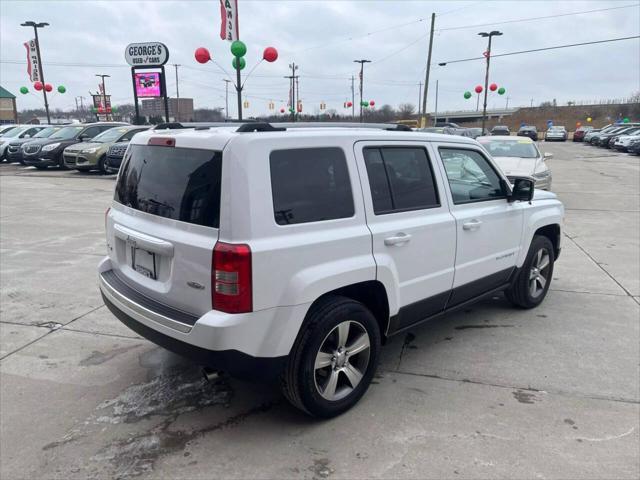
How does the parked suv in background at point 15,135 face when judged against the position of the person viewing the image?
facing the viewer and to the left of the viewer

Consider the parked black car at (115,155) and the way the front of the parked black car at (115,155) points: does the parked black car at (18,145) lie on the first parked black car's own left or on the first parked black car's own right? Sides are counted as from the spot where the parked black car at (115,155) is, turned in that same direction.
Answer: on the first parked black car's own right

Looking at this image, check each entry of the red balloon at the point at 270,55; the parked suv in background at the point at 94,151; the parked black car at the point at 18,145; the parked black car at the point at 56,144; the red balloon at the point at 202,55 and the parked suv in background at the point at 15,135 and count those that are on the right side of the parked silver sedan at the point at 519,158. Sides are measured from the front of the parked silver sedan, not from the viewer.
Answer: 6

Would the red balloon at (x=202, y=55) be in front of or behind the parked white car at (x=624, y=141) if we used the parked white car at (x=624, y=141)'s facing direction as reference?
in front

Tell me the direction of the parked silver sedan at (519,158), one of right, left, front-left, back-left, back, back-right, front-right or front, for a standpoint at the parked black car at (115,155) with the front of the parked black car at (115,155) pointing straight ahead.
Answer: left

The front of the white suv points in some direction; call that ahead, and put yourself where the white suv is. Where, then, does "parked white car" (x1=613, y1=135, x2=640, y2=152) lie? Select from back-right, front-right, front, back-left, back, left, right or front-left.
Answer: front

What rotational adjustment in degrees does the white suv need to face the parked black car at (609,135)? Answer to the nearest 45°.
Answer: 0° — it already faces it

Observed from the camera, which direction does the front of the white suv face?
facing away from the viewer and to the right of the viewer

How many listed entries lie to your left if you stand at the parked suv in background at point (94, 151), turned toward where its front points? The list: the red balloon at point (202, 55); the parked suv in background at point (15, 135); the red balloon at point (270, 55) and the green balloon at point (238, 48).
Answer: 3

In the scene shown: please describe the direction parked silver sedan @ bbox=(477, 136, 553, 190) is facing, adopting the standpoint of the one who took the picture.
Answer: facing the viewer

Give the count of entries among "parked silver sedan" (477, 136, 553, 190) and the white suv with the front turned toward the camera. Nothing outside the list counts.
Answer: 1
